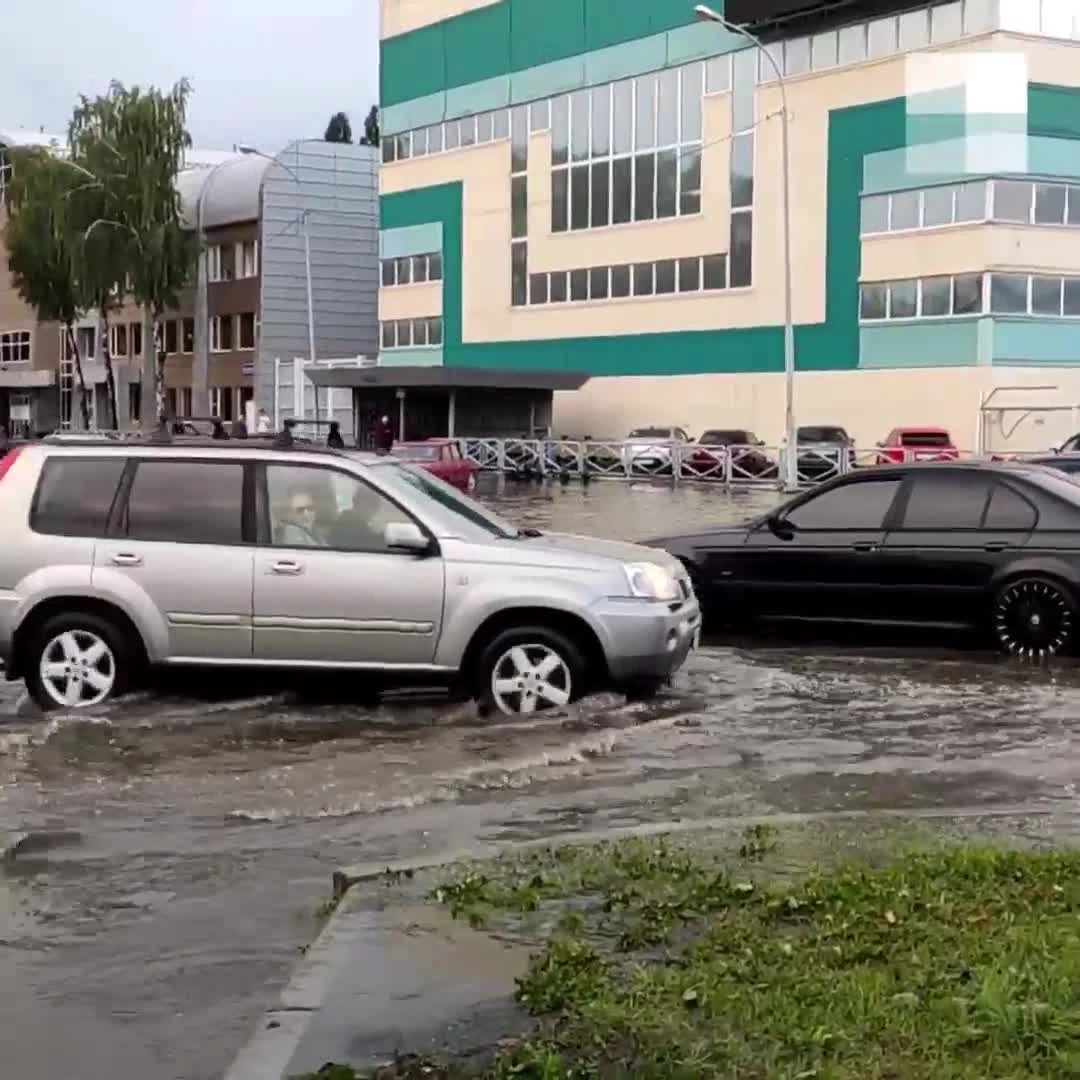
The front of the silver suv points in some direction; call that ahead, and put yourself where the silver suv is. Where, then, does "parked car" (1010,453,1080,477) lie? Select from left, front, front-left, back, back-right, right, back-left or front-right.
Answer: front-left

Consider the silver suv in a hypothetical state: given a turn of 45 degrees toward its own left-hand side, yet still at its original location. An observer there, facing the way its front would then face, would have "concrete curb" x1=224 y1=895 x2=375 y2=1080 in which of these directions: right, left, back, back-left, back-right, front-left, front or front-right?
back-right

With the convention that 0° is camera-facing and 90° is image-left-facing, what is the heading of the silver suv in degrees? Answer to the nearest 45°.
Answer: approximately 270°

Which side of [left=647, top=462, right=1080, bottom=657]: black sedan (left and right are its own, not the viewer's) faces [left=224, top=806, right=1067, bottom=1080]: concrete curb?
left

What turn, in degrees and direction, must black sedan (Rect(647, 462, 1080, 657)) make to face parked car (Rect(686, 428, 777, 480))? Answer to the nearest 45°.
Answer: approximately 90° to its right

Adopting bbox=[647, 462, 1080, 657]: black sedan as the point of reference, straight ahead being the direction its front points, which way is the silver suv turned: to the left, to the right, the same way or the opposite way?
the opposite way

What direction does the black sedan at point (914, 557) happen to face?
to the viewer's left

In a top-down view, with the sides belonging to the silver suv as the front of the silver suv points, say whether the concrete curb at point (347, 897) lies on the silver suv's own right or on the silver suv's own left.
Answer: on the silver suv's own right

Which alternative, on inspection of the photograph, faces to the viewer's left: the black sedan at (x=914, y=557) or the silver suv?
the black sedan

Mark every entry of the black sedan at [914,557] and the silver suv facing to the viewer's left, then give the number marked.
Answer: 1
